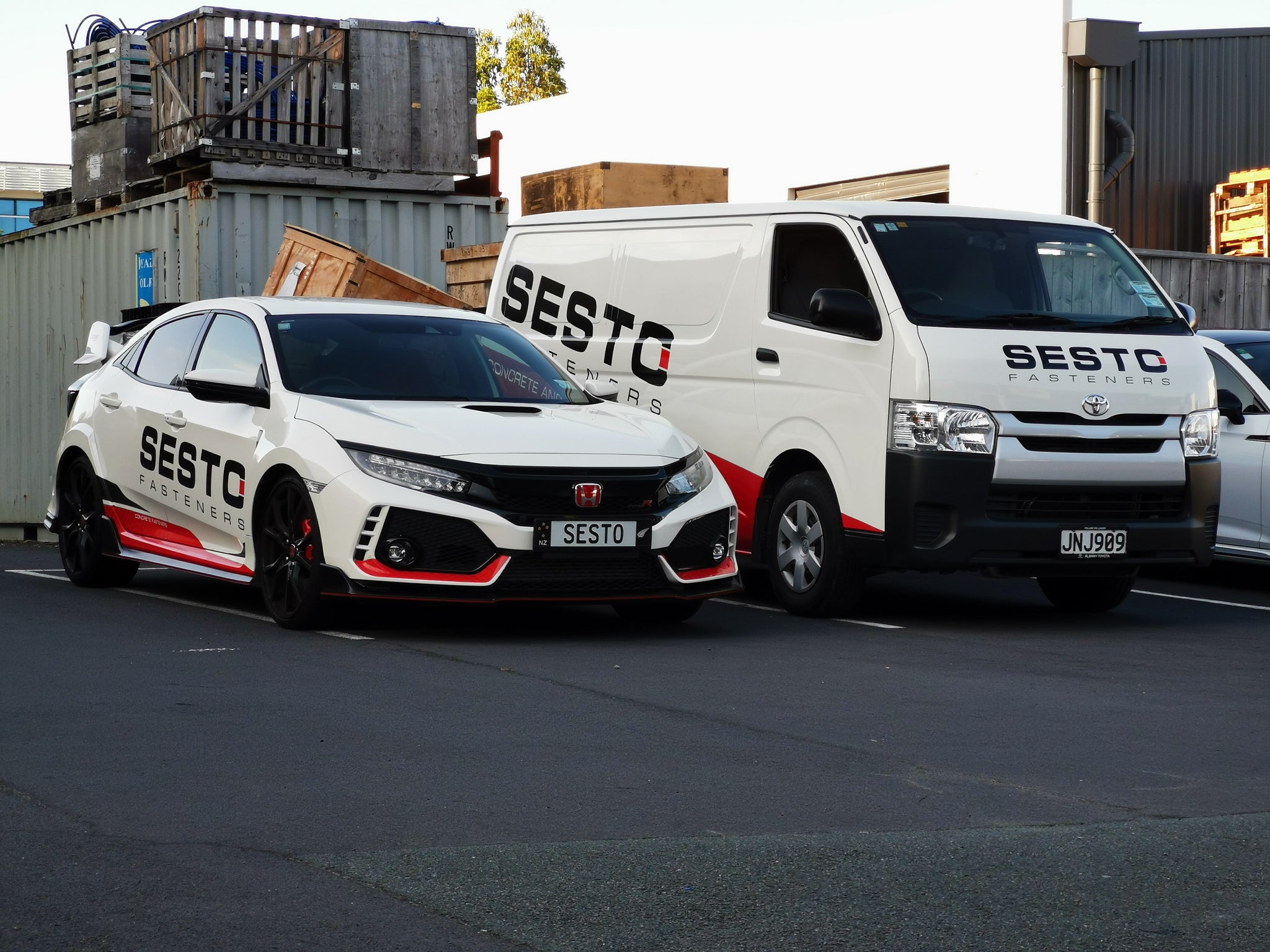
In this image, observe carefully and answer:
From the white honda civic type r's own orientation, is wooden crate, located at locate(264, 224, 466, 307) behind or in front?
behind

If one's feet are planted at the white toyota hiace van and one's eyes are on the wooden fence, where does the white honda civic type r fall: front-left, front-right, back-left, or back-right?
back-left

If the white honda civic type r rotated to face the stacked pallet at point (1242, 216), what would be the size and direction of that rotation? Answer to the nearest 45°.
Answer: approximately 90° to its left

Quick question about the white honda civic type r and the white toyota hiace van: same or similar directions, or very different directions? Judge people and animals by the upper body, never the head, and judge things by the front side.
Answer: same or similar directions

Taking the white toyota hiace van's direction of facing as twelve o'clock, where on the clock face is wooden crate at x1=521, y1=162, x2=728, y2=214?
The wooden crate is roughly at 7 o'clock from the white toyota hiace van.

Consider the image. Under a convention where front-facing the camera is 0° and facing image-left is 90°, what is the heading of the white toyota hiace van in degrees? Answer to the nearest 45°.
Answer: approximately 315°

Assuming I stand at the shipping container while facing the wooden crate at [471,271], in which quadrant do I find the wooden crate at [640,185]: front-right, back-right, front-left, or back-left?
front-left

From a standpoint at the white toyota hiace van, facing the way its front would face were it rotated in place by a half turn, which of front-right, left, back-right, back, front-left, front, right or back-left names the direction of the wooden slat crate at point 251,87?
front

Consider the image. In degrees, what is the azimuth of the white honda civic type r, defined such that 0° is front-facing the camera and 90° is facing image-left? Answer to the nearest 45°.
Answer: approximately 315°

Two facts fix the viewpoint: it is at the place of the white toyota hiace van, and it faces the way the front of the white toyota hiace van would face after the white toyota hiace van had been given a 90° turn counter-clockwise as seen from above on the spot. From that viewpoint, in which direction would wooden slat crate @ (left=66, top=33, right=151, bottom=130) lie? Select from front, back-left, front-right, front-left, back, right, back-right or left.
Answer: left

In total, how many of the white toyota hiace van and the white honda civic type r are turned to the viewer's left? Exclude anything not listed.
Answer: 0

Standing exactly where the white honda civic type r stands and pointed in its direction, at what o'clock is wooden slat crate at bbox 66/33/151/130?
The wooden slat crate is roughly at 7 o'clock from the white honda civic type r.

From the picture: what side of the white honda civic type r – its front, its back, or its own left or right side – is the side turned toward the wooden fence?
left

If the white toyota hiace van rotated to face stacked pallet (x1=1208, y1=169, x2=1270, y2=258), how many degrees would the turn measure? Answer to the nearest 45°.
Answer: approximately 135° to its left

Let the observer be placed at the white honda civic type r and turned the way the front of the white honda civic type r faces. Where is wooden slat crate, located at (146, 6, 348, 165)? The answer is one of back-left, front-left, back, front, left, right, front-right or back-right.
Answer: back-left
